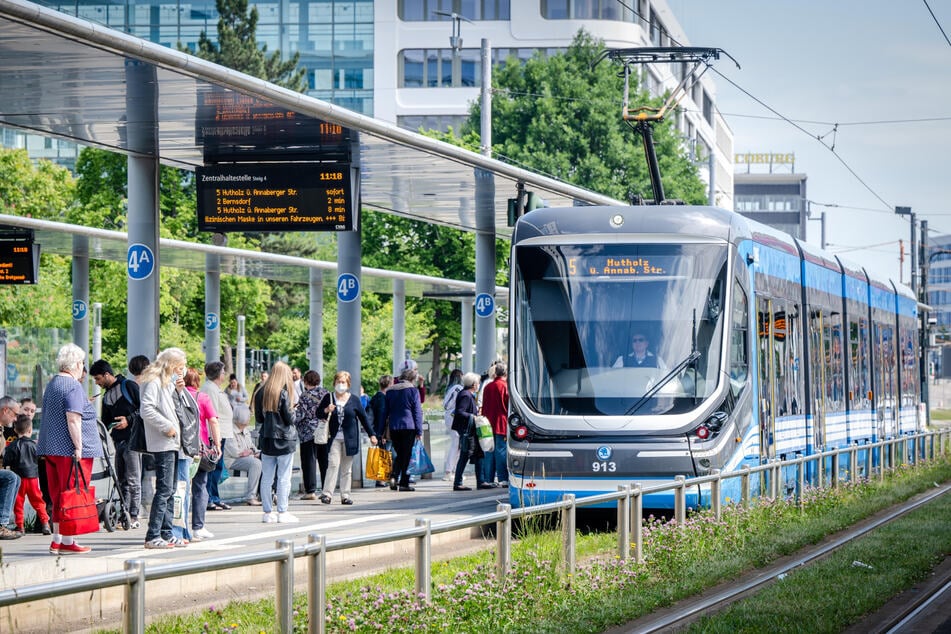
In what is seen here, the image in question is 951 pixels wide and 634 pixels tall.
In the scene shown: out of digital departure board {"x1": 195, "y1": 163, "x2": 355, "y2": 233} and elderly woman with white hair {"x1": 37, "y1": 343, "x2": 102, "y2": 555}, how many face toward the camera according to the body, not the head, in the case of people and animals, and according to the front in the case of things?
1

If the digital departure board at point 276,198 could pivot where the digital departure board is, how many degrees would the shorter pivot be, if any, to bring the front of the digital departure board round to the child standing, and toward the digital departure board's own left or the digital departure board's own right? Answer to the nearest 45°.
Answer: approximately 45° to the digital departure board's own right

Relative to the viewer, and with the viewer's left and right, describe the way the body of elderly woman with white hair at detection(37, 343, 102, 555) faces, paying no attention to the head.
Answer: facing away from the viewer and to the right of the viewer

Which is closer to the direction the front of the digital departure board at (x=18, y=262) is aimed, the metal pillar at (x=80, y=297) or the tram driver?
the tram driver

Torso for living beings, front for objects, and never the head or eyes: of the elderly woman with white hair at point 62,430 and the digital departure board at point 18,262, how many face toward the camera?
1

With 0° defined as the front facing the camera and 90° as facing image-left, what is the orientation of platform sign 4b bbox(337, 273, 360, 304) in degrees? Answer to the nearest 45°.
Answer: approximately 0°
